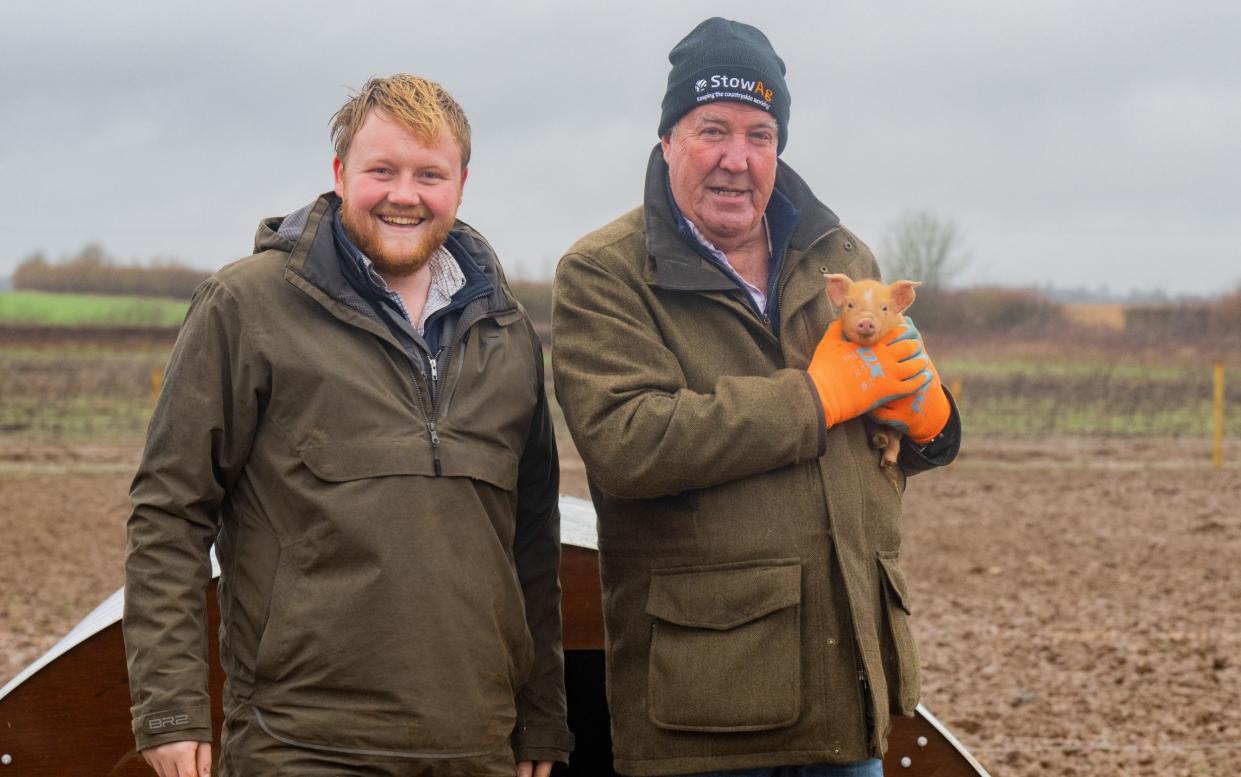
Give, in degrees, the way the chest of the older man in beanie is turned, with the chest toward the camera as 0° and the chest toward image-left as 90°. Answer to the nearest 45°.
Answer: approximately 315°

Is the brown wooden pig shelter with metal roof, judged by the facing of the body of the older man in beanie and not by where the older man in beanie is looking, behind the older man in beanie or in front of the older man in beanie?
behind
